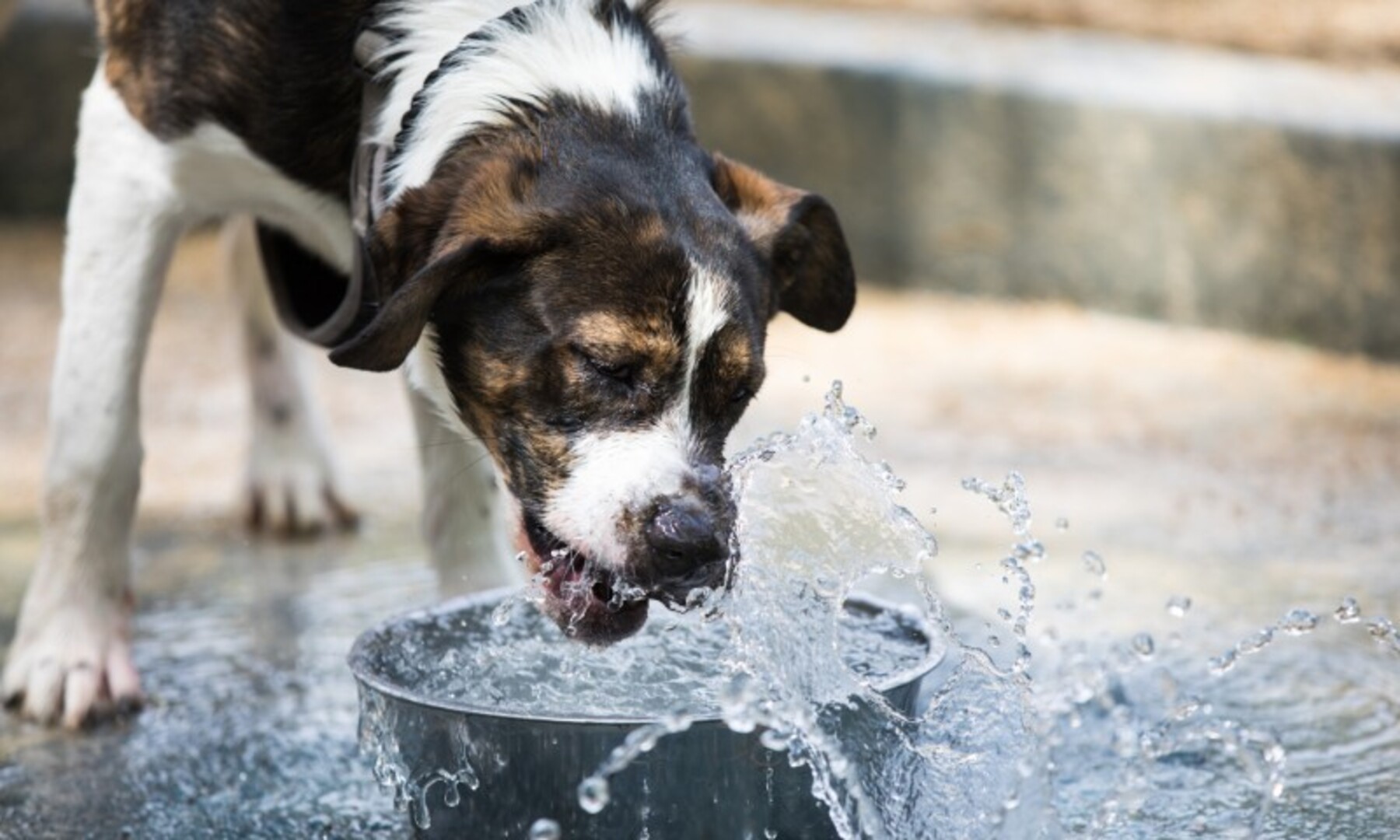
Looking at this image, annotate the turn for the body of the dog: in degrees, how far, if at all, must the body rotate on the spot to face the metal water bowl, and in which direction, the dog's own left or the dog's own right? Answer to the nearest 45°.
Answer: approximately 45° to the dog's own right

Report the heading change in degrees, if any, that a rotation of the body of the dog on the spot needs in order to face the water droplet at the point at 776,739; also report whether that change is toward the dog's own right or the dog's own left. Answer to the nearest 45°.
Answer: approximately 45° to the dog's own right

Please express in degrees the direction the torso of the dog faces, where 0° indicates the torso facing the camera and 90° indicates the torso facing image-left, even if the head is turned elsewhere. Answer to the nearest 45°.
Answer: approximately 315°
